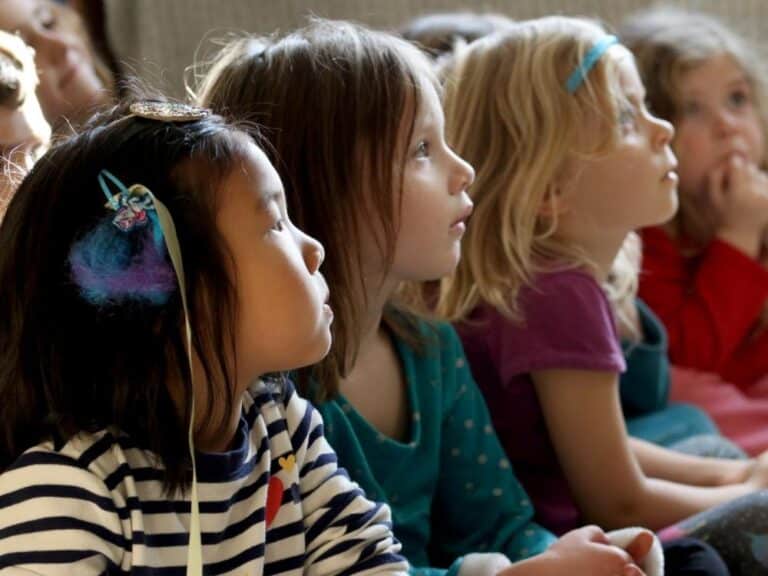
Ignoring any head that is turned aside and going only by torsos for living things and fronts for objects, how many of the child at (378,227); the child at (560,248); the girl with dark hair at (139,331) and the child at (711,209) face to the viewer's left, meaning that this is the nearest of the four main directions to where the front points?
0

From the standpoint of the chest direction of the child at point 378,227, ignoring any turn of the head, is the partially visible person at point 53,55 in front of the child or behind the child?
behind

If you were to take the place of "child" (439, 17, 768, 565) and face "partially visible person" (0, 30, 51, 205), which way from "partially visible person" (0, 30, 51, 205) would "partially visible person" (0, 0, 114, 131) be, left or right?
right

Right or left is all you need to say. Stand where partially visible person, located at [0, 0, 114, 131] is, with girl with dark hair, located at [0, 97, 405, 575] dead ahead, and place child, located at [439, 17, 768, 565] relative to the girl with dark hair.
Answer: left

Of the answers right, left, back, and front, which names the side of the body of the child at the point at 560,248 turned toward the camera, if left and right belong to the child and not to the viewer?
right

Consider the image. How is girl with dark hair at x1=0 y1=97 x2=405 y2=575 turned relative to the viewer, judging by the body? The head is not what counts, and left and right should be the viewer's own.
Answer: facing the viewer and to the right of the viewer

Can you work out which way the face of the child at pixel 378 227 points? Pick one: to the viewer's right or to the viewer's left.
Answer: to the viewer's right

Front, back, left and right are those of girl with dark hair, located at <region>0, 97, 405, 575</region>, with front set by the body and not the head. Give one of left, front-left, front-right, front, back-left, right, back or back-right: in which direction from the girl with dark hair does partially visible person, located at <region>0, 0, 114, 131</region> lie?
back-left

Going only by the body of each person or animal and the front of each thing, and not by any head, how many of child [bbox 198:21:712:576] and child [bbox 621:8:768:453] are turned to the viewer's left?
0

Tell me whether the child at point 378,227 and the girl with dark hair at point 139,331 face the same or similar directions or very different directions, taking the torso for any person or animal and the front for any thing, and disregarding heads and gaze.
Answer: same or similar directions

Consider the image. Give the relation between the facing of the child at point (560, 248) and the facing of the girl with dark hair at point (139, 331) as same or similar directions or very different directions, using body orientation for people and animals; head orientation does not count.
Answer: same or similar directions

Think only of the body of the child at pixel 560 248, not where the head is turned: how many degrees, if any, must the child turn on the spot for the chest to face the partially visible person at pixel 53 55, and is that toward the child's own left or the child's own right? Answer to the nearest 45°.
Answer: approximately 180°

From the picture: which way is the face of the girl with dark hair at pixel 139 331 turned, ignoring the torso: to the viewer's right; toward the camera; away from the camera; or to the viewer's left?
to the viewer's right
